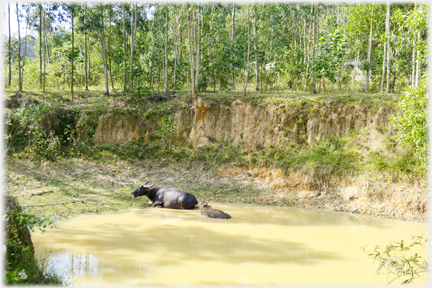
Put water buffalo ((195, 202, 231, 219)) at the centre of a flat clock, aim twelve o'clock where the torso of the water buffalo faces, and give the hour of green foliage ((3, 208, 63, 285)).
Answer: The green foliage is roughly at 10 o'clock from the water buffalo.

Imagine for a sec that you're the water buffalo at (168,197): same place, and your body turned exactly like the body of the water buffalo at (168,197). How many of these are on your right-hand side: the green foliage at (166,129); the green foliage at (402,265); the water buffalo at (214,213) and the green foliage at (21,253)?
1

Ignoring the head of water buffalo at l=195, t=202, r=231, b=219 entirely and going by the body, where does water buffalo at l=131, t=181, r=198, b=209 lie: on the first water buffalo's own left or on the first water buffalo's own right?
on the first water buffalo's own right

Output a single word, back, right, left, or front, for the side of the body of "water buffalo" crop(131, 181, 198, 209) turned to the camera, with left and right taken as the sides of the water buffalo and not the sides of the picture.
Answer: left

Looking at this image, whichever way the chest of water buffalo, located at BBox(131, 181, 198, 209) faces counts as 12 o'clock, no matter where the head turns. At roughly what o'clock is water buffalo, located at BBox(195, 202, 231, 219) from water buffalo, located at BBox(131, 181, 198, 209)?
water buffalo, located at BBox(195, 202, 231, 219) is roughly at 8 o'clock from water buffalo, located at BBox(131, 181, 198, 209).

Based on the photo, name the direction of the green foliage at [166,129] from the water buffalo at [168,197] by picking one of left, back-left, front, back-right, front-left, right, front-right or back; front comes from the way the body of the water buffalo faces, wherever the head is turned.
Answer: right

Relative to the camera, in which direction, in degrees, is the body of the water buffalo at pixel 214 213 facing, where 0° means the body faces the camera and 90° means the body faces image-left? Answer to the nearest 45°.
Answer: approximately 90°

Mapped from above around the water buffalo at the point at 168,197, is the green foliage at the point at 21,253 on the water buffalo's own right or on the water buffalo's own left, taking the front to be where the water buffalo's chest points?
on the water buffalo's own left

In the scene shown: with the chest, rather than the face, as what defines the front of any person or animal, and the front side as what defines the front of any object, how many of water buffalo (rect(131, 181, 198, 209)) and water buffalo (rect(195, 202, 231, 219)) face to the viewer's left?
2

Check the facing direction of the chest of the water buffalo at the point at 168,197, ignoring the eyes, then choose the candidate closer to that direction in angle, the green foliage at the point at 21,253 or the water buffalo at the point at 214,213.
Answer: the green foliage

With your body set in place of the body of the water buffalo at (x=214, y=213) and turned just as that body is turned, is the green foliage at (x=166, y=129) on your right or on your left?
on your right
